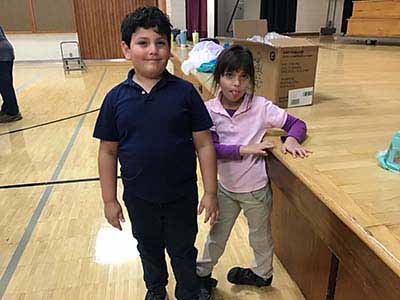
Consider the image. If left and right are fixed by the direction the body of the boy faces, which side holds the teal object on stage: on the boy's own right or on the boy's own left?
on the boy's own left

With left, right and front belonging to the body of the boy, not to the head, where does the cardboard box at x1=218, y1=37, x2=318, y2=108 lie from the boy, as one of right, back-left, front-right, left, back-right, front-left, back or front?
back-left

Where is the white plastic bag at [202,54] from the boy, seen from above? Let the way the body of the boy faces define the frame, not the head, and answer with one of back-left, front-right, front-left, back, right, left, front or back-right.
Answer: back

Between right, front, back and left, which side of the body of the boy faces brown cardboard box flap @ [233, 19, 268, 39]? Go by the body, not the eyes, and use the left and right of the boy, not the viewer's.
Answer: back

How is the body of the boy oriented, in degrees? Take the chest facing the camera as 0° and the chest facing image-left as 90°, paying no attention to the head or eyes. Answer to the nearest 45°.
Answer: approximately 0°
